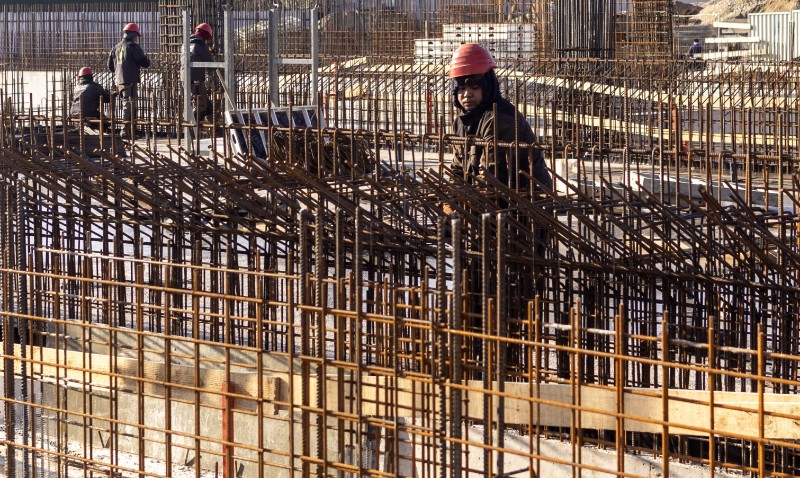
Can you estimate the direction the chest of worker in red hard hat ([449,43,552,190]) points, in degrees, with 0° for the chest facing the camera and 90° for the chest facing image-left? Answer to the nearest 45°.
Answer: approximately 45°

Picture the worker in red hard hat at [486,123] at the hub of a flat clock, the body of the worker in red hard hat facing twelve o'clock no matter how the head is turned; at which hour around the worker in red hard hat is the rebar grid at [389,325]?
The rebar grid is roughly at 11 o'clock from the worker in red hard hat.

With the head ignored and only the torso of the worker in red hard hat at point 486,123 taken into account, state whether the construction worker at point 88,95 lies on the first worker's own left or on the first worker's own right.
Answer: on the first worker's own right

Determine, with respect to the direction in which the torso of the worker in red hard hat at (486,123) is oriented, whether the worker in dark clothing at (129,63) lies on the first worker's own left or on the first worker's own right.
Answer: on the first worker's own right

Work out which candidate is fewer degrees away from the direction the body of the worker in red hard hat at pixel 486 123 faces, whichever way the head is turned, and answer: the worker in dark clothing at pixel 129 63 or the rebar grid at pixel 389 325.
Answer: the rebar grid
